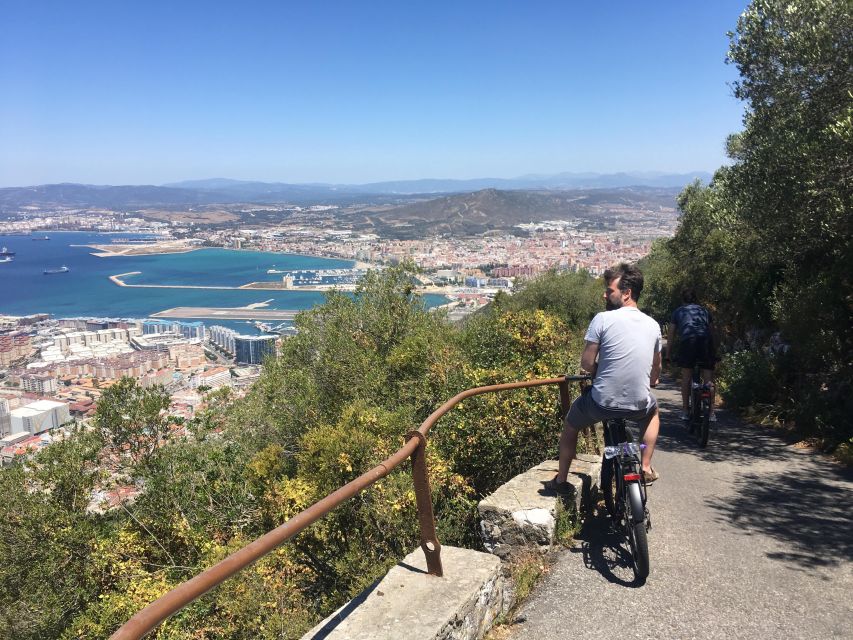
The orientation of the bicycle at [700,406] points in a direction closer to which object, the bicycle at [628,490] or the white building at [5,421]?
the white building

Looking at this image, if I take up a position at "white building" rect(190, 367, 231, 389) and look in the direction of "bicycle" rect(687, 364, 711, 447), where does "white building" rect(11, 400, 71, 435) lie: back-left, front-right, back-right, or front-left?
front-right

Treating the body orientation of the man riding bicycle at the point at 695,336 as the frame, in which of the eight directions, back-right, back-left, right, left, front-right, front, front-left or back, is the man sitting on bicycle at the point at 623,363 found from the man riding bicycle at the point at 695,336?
back

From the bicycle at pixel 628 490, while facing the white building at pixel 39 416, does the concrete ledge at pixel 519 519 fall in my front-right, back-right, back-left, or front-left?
front-left

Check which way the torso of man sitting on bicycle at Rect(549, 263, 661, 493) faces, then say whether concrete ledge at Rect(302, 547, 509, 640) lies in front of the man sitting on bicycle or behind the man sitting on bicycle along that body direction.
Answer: behind

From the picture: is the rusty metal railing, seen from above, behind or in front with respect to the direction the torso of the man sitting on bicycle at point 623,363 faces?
behind

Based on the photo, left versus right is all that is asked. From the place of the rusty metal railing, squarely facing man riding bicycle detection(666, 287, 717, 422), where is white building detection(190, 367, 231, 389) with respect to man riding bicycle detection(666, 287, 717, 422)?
left

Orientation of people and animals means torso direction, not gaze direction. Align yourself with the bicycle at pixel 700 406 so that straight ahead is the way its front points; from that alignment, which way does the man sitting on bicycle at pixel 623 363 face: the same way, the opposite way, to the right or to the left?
the same way

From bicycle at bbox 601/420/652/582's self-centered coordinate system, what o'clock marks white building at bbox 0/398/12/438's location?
The white building is roughly at 10 o'clock from the bicycle.

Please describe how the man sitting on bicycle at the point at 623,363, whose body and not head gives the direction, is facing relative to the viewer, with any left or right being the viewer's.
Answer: facing away from the viewer

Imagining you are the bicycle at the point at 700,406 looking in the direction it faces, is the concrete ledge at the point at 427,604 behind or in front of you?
behind

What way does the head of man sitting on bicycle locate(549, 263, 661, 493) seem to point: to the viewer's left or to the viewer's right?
to the viewer's left

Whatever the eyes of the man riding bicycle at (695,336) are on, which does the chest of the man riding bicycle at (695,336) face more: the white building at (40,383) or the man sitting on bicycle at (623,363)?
the white building

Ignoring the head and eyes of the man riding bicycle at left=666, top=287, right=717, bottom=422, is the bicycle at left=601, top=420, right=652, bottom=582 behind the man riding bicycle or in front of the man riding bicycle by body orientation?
behind

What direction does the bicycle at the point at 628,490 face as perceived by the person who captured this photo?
facing away from the viewer

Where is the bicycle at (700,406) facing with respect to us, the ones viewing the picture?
facing away from the viewer

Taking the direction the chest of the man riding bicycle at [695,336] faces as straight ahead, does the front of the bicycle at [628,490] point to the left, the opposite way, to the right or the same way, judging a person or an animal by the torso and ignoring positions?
the same way

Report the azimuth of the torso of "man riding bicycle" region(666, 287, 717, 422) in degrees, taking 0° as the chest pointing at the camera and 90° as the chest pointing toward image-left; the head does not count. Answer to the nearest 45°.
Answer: approximately 180°
